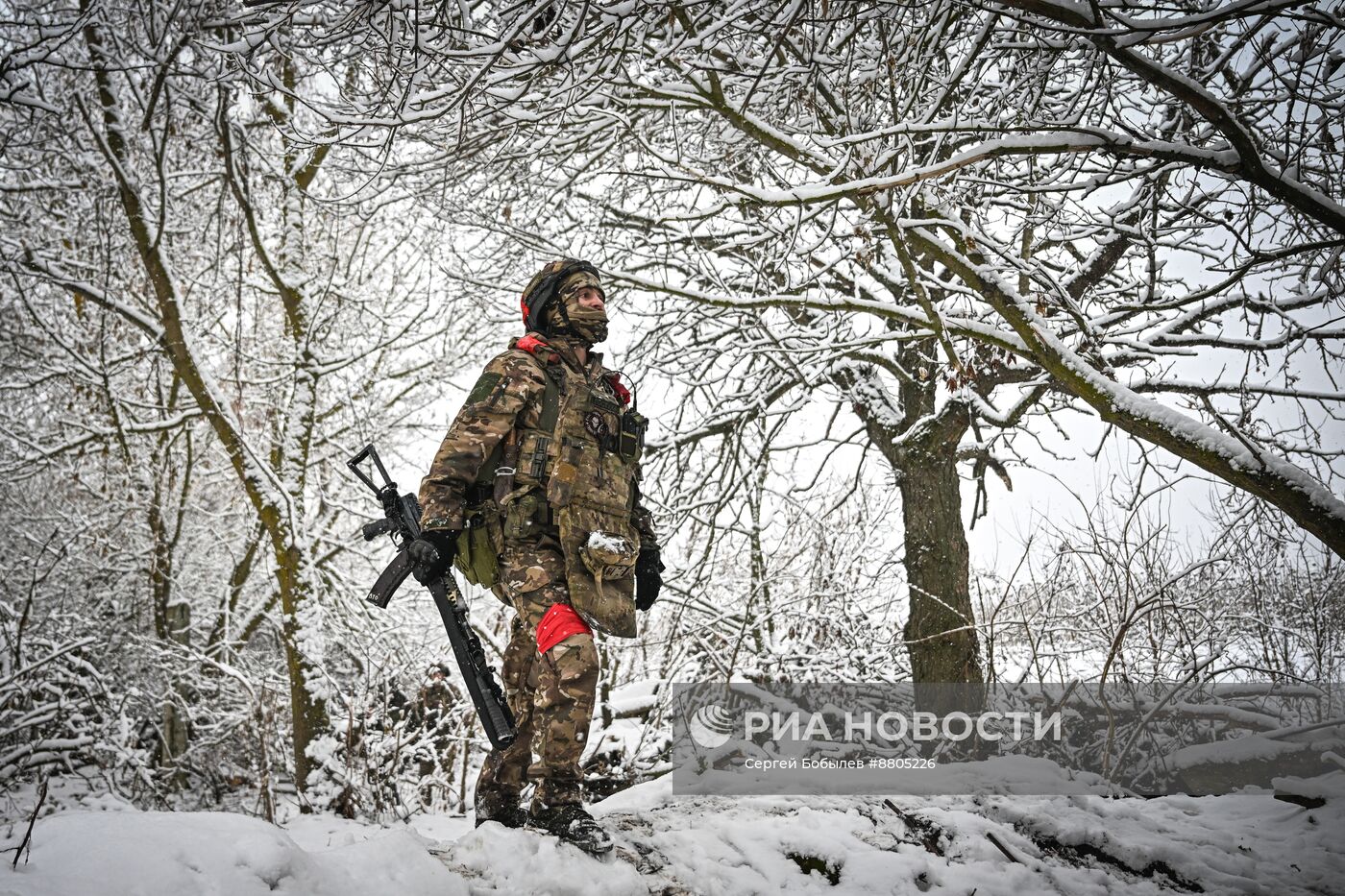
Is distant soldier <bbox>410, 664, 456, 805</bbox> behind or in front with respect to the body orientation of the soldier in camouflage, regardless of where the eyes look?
behind

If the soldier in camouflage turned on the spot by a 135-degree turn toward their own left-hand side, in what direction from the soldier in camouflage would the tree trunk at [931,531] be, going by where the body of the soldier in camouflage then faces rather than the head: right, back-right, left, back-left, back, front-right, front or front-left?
front-right

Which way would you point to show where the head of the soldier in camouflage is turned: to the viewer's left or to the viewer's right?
to the viewer's right

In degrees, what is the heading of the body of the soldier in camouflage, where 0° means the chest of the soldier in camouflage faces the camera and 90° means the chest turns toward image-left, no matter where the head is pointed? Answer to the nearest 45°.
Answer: approximately 315°
